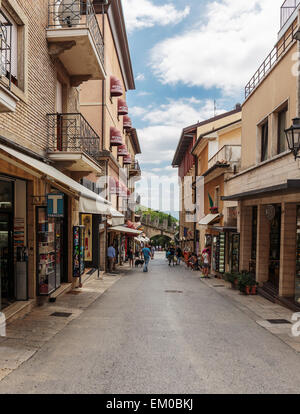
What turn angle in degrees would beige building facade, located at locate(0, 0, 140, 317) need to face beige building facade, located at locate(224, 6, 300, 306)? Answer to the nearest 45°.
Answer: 0° — it already faces it

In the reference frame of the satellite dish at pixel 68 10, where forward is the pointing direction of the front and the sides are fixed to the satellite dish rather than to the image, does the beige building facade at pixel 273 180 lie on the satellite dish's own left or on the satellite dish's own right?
on the satellite dish's own left

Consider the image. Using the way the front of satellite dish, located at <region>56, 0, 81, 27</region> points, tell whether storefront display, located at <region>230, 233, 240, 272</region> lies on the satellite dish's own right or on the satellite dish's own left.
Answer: on the satellite dish's own left

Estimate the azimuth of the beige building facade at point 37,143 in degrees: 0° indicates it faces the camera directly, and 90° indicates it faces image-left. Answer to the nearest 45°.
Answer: approximately 270°

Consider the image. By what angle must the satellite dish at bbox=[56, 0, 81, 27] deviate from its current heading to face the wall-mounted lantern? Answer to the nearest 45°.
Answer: approximately 45° to its left
